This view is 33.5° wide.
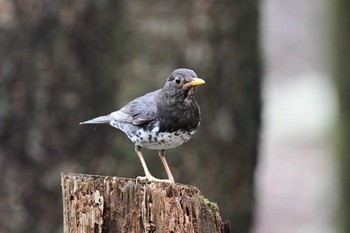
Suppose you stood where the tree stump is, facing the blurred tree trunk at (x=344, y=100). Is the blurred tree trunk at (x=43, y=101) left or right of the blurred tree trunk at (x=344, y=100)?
left

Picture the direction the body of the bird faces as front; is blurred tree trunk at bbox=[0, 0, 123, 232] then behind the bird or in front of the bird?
behind

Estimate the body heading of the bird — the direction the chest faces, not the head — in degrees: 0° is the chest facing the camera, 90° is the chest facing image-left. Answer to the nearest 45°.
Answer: approximately 315°

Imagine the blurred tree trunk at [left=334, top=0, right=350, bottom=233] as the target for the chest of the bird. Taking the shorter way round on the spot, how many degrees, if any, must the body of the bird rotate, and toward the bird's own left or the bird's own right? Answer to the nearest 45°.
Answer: approximately 90° to the bird's own left

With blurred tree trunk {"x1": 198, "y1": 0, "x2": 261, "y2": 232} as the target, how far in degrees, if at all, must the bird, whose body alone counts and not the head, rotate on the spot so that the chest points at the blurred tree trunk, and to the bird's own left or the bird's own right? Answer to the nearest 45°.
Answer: approximately 135° to the bird's own left
